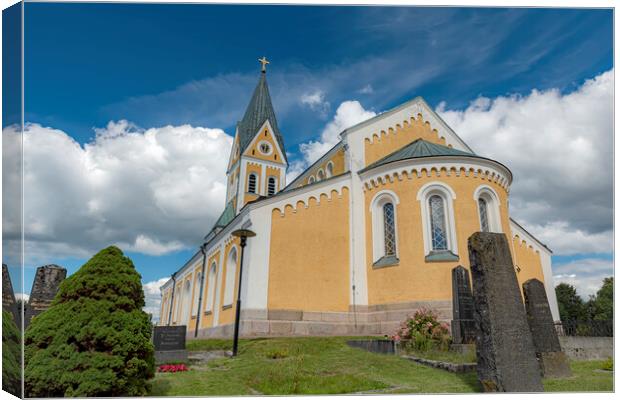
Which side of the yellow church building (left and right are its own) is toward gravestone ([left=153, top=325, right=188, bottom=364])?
left

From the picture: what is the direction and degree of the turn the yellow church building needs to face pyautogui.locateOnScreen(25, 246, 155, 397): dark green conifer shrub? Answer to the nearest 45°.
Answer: approximately 135° to its left

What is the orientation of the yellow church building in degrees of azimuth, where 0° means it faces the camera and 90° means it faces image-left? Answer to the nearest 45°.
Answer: approximately 135°

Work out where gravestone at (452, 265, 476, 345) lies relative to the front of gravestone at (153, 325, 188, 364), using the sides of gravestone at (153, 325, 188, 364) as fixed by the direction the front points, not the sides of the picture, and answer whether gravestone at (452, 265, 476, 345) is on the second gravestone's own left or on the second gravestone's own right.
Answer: on the second gravestone's own left

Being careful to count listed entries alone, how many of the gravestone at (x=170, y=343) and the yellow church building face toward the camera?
1

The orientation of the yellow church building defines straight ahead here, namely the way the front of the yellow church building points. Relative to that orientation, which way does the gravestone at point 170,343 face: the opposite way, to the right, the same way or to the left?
the opposite way

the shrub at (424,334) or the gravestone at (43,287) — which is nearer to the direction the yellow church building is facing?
the gravestone
